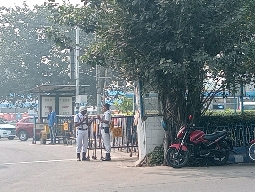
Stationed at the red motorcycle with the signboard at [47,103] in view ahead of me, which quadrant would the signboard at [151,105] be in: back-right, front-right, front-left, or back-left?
front-left

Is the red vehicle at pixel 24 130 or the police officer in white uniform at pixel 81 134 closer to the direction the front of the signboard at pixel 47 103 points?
the police officer in white uniform

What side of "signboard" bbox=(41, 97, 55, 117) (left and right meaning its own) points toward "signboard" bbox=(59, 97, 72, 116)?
left

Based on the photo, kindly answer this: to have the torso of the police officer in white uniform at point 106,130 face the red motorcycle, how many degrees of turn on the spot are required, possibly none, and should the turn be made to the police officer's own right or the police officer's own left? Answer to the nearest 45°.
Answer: approximately 135° to the police officer's own left

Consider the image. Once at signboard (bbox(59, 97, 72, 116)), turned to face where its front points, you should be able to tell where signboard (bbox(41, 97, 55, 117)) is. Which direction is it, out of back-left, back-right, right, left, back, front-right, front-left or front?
right

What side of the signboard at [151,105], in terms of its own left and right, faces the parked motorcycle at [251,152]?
left

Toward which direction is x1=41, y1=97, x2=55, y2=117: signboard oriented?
toward the camera

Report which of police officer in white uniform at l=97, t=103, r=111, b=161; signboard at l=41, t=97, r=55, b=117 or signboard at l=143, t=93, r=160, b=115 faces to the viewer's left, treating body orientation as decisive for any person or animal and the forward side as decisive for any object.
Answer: the police officer in white uniform

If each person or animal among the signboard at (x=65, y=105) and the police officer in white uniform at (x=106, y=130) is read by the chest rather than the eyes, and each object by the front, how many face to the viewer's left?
1

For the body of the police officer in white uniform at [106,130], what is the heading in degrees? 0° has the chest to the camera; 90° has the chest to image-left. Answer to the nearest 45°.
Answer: approximately 90°

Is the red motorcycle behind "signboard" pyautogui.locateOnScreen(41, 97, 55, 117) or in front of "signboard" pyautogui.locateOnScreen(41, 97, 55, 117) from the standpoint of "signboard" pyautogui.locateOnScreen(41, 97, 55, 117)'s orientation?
in front
